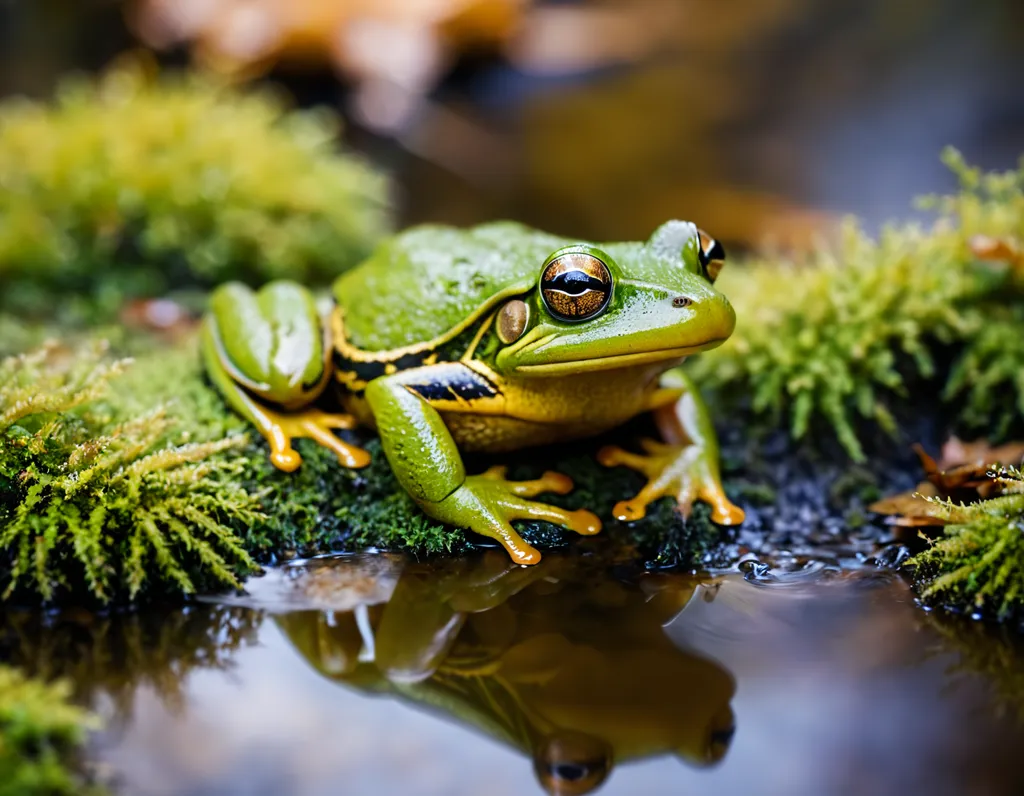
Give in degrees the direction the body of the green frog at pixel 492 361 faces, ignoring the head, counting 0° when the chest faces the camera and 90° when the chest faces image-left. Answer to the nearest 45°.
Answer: approximately 315°

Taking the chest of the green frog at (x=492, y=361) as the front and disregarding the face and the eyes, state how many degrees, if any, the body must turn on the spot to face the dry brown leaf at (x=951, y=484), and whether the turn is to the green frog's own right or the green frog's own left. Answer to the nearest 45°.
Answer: approximately 45° to the green frog's own left

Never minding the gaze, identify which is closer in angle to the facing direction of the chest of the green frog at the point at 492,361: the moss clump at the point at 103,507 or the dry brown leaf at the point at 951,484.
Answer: the dry brown leaf

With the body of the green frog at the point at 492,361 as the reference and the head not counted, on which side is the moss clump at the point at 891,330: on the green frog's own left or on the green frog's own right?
on the green frog's own left

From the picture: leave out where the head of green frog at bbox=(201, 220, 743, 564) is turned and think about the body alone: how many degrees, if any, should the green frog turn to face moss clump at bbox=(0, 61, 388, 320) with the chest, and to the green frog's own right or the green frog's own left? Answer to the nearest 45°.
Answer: approximately 180°

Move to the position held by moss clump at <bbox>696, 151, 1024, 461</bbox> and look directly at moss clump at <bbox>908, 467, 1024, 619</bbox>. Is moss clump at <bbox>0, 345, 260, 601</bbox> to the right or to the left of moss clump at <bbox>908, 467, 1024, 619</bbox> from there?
right
